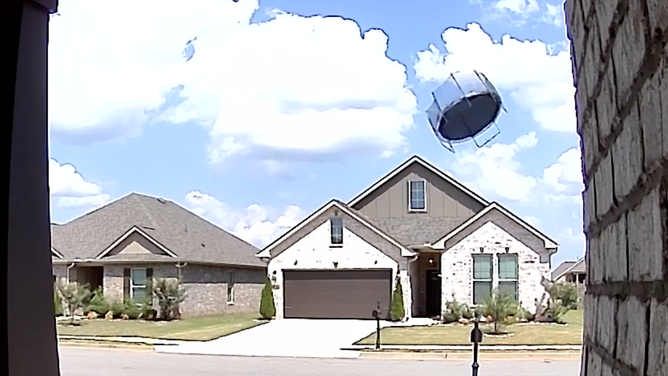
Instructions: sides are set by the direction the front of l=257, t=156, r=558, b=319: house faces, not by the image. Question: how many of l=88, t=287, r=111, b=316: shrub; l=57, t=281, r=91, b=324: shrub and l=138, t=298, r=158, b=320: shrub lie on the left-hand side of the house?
0

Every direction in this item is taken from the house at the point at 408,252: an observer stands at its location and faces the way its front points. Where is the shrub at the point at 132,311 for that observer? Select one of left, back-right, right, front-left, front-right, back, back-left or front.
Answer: right

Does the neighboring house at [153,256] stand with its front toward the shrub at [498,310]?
no

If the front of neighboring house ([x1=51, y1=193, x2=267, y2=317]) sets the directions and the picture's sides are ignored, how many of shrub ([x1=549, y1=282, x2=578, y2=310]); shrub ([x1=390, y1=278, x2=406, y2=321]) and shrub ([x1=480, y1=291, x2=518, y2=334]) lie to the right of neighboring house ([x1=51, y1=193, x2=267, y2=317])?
0

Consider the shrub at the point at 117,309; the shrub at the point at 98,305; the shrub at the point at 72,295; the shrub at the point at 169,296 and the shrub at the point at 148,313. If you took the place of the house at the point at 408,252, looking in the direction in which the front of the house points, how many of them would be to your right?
5

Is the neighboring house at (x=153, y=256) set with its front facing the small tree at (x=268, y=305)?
no

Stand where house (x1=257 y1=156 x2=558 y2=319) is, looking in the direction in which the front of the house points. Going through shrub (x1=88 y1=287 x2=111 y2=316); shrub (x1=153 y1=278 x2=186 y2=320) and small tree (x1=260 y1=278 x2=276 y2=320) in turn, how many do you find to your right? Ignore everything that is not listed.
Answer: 3

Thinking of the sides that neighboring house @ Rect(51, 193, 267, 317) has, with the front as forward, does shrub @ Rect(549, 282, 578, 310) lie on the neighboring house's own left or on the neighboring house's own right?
on the neighboring house's own left

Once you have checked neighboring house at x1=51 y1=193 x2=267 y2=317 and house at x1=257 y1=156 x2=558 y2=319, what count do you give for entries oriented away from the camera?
0

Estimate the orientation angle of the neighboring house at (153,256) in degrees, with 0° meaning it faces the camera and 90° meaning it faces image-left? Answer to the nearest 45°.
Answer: approximately 45°

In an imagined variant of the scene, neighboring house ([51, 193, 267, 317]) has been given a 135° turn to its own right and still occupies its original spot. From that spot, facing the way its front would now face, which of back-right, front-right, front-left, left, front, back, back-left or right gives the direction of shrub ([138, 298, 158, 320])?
back

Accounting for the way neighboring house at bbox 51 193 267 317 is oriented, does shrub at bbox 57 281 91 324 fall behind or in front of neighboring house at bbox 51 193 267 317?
in front

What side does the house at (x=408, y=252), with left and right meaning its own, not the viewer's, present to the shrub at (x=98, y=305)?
right

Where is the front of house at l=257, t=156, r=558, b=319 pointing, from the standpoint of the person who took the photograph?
facing the viewer

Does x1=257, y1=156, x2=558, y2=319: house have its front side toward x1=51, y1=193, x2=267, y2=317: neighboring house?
no
